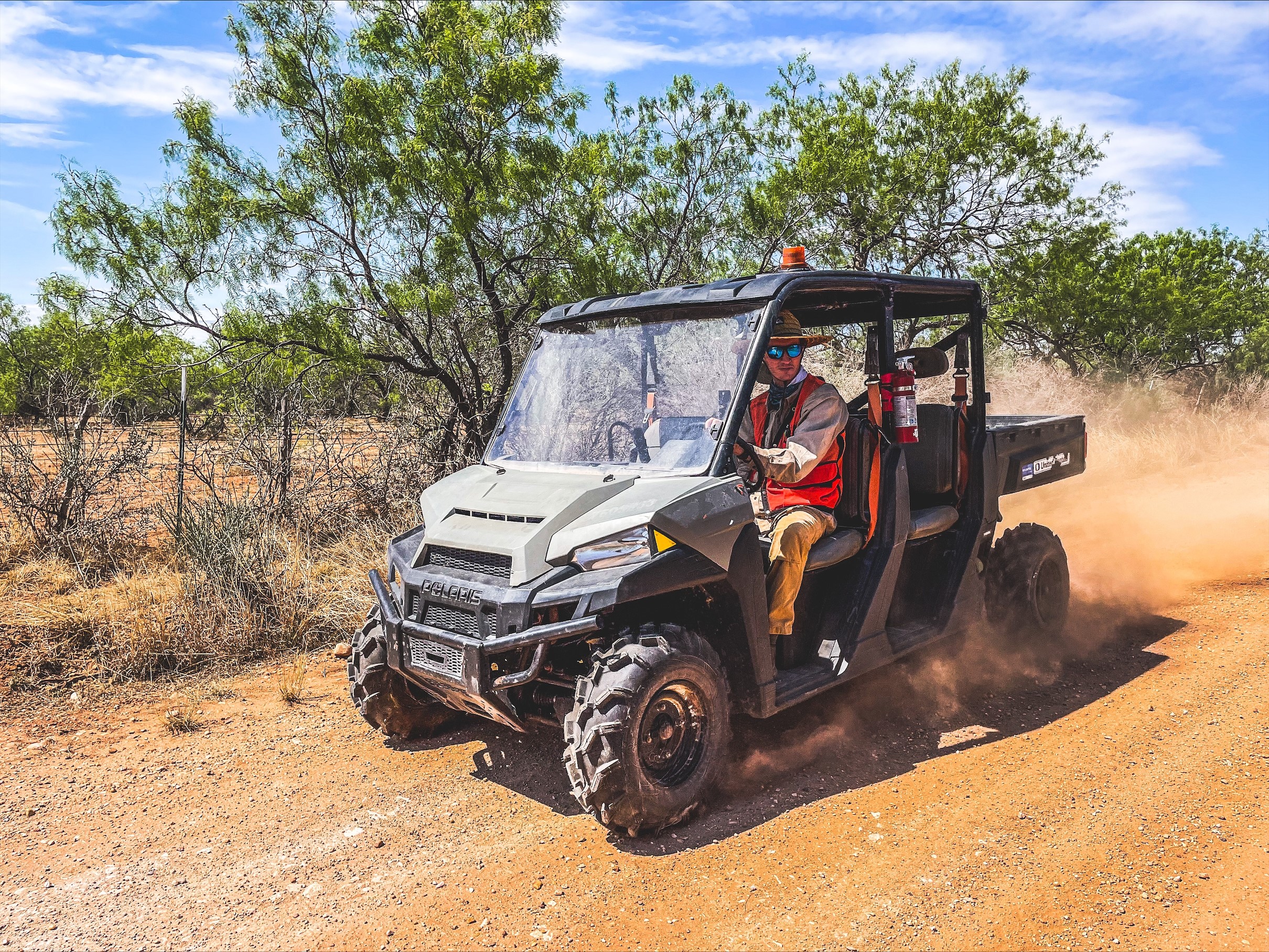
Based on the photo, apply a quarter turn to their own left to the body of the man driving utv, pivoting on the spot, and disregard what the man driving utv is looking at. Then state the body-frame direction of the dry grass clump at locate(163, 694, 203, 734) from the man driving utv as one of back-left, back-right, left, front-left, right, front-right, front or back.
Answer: back-right

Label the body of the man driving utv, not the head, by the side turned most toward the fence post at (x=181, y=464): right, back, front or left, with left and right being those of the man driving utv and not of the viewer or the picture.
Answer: right

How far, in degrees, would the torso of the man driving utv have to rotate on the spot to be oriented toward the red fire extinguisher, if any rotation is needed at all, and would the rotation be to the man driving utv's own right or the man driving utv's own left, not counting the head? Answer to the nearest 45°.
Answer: approximately 180°

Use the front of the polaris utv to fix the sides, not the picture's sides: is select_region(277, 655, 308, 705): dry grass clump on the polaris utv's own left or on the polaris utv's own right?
on the polaris utv's own right

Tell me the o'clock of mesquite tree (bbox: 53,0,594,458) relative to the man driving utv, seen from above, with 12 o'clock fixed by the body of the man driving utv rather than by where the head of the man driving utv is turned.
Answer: The mesquite tree is roughly at 3 o'clock from the man driving utv.

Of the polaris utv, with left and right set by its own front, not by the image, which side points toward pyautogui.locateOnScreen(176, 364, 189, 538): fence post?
right

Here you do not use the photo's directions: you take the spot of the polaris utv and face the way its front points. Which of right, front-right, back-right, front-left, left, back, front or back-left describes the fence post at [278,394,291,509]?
right

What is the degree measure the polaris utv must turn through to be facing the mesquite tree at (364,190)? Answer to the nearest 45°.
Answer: approximately 90° to its right

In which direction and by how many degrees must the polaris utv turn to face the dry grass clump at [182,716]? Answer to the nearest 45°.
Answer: approximately 45° to its right

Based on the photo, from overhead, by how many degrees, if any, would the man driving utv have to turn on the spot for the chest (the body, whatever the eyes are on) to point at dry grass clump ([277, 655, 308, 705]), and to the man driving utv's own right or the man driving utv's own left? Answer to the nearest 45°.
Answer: approximately 45° to the man driving utv's own right
